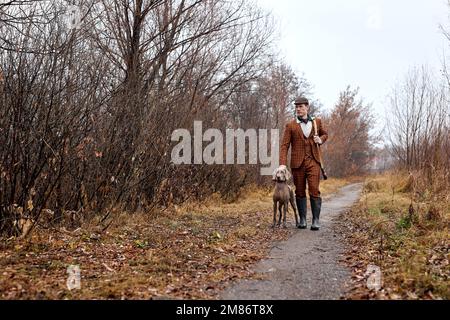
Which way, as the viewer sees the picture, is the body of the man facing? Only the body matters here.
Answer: toward the camera
